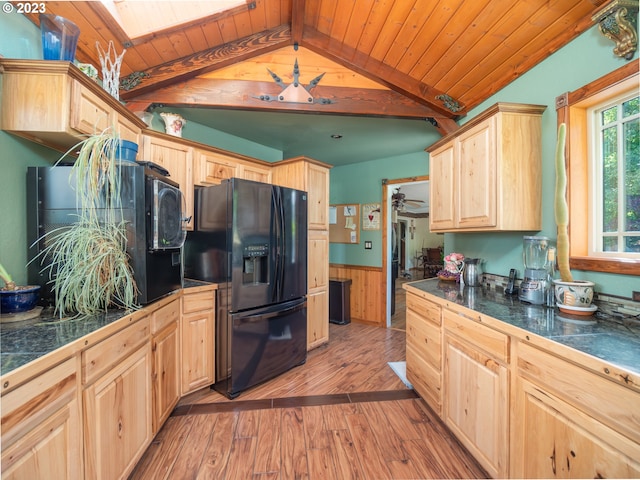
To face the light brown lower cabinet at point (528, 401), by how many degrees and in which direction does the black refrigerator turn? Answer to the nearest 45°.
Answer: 0° — it already faces it

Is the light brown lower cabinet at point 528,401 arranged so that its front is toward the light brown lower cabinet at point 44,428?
yes

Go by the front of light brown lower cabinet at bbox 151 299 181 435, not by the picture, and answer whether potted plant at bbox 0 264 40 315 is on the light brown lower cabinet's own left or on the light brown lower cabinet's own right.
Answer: on the light brown lower cabinet's own right

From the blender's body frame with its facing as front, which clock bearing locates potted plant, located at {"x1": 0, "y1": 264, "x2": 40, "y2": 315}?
The potted plant is roughly at 12 o'clock from the blender.

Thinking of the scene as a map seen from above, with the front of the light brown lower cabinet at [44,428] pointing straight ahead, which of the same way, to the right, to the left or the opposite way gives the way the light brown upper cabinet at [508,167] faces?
the opposite way

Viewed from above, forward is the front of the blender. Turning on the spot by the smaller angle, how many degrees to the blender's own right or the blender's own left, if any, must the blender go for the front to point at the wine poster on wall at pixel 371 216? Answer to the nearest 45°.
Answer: approximately 90° to the blender's own right

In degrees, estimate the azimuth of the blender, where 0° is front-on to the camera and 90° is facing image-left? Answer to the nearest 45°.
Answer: approximately 45°

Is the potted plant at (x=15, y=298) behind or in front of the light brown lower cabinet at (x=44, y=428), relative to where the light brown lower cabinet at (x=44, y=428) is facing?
behind
